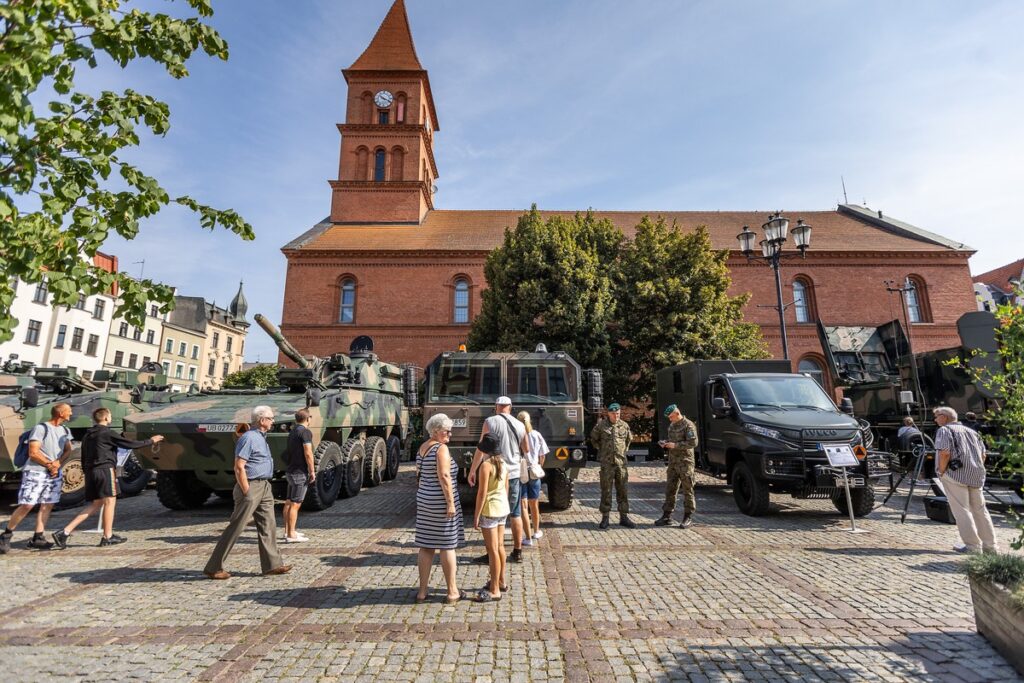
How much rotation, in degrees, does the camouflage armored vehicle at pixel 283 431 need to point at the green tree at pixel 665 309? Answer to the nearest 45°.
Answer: approximately 135° to its left

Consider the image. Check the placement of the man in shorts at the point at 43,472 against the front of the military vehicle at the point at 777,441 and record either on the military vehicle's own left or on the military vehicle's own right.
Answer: on the military vehicle's own right

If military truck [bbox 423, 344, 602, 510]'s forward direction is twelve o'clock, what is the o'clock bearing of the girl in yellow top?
The girl in yellow top is roughly at 12 o'clock from the military truck.

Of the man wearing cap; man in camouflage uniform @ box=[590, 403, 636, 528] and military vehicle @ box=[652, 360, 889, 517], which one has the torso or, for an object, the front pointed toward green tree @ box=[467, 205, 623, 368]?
the man wearing cap

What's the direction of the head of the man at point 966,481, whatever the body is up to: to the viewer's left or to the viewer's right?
to the viewer's left

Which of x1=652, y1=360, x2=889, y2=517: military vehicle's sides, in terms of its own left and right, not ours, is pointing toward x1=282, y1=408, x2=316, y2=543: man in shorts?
right

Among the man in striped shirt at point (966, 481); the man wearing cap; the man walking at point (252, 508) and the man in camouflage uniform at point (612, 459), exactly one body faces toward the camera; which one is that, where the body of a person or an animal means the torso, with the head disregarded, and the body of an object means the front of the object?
the man in camouflage uniform

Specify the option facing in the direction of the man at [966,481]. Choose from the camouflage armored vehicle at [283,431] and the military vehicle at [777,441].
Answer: the military vehicle

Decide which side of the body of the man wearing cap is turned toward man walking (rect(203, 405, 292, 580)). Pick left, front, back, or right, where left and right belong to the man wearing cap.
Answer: left
